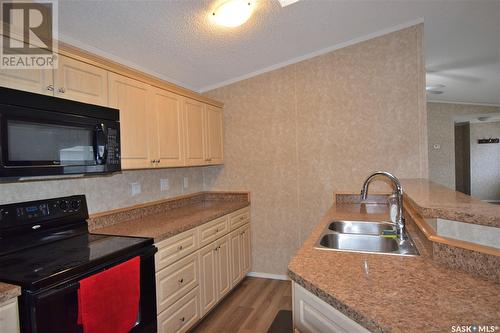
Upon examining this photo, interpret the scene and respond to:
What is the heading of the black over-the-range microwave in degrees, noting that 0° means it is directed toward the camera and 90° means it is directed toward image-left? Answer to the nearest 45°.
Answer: approximately 315°

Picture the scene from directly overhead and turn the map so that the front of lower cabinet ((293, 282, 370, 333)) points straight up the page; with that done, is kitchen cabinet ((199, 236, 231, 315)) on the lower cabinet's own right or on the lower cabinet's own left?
on the lower cabinet's own right

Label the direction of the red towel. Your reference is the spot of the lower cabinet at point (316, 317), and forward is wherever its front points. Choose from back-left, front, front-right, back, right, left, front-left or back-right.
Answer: front-right

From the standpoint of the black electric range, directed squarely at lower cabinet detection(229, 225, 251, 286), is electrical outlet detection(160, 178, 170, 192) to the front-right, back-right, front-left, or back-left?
front-left

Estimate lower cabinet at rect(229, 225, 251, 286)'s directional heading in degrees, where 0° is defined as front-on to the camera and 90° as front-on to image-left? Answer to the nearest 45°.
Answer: approximately 315°

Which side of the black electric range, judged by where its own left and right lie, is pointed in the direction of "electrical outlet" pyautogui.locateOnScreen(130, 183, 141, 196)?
left

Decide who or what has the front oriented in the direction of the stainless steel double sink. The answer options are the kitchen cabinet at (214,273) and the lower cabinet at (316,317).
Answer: the kitchen cabinet

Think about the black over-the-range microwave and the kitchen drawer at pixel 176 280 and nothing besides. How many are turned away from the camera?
0

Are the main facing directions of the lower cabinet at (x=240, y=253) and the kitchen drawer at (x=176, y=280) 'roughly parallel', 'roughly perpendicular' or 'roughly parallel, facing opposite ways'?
roughly parallel

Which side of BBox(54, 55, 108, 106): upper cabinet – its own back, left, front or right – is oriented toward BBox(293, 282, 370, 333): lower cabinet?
front
